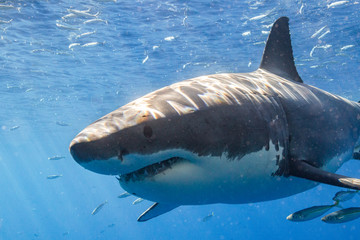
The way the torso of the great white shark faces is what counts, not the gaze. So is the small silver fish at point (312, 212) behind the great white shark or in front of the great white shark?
behind

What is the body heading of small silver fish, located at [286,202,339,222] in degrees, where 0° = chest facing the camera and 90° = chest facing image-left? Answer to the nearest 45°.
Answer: approximately 90°

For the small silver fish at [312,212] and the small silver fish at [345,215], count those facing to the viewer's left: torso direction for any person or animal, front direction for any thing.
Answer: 2

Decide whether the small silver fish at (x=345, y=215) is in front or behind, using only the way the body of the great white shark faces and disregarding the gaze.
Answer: behind

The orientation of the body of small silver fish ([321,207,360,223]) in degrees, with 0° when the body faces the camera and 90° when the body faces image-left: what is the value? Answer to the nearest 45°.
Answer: approximately 90°
